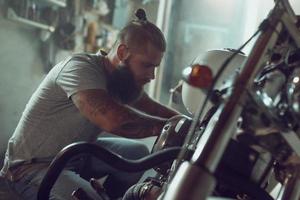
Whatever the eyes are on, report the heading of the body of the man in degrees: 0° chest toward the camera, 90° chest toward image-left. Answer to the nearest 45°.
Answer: approximately 270°

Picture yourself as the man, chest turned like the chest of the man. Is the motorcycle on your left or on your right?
on your right
